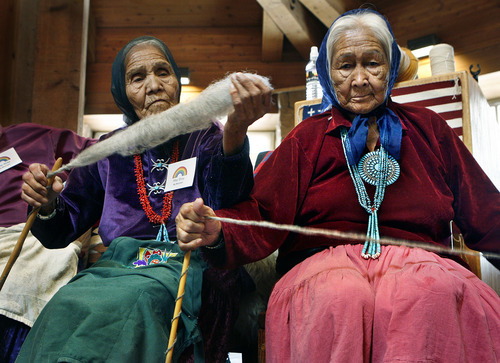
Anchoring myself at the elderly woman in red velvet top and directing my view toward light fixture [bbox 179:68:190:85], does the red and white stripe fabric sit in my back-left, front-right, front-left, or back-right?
front-right

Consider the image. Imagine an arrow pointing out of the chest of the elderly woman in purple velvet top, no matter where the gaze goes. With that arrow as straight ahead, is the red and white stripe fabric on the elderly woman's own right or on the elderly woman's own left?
on the elderly woman's own left

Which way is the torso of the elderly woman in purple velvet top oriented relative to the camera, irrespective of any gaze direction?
toward the camera

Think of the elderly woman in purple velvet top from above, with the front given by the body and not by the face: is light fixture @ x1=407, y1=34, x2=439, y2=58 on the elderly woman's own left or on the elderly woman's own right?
on the elderly woman's own left

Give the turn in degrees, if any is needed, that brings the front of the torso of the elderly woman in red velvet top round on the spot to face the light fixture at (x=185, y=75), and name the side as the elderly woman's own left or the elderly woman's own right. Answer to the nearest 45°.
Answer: approximately 135° to the elderly woman's own right

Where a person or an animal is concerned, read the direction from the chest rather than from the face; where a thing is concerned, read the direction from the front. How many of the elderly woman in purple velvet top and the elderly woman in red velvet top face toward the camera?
2

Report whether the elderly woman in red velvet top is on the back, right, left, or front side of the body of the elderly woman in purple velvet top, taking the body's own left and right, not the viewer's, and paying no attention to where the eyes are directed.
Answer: left

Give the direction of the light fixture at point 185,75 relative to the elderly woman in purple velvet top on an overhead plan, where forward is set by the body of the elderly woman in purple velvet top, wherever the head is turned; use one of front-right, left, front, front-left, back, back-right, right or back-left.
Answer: back

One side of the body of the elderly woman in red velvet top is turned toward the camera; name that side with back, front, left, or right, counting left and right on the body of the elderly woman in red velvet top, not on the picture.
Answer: front

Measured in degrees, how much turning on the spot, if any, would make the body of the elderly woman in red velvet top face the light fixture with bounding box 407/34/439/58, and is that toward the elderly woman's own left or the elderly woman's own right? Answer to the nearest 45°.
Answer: approximately 180°

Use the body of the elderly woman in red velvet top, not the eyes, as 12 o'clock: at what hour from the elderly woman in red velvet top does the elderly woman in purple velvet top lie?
The elderly woman in purple velvet top is roughly at 3 o'clock from the elderly woman in red velvet top.

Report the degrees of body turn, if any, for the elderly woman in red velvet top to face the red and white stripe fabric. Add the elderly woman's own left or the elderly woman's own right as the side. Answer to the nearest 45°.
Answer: approximately 135° to the elderly woman's own left
